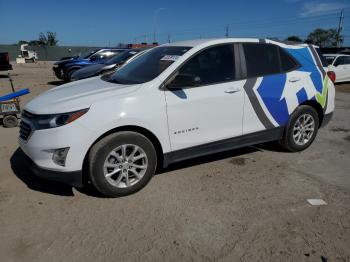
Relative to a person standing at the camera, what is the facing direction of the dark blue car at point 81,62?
facing the viewer and to the left of the viewer

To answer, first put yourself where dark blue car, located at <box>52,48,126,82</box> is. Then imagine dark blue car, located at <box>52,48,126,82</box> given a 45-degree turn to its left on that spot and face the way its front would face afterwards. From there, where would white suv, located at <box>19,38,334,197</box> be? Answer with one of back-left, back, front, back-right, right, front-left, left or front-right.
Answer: front
